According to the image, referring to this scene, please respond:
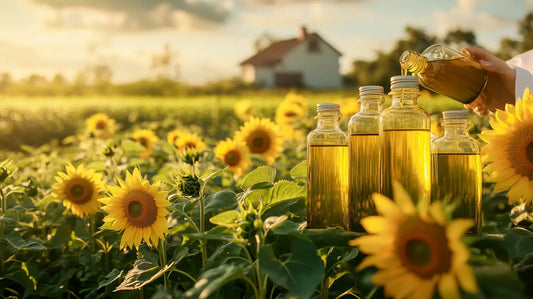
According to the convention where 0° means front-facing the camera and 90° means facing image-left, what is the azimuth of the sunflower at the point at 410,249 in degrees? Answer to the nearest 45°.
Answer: approximately 0°

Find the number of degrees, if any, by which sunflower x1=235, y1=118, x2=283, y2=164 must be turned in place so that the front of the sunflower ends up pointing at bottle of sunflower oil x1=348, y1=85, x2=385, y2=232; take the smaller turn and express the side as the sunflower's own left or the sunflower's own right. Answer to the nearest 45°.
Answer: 0° — it already faces it

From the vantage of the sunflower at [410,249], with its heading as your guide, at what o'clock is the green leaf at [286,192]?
The green leaf is roughly at 5 o'clock from the sunflower.

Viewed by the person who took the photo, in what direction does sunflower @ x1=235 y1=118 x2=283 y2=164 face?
facing the viewer

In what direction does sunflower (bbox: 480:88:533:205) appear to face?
toward the camera

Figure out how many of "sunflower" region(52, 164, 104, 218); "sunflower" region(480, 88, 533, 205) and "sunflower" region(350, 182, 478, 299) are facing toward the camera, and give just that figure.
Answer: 3

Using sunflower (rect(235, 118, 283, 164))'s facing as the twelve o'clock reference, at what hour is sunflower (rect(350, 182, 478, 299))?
sunflower (rect(350, 182, 478, 299)) is roughly at 12 o'clock from sunflower (rect(235, 118, 283, 164)).

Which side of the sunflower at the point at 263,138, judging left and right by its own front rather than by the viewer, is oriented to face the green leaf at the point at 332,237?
front

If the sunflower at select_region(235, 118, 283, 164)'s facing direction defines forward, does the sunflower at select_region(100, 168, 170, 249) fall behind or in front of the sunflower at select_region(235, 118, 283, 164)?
in front

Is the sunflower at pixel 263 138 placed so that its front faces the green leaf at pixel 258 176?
yes

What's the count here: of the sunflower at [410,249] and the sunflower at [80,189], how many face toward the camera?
2

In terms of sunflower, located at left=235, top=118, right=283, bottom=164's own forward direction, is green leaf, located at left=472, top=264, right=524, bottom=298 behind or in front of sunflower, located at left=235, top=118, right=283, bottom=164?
in front

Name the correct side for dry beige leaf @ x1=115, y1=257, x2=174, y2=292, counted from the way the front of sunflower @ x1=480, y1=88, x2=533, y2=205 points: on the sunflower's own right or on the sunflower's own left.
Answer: on the sunflower's own right

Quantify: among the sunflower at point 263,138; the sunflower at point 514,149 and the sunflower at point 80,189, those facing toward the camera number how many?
3
